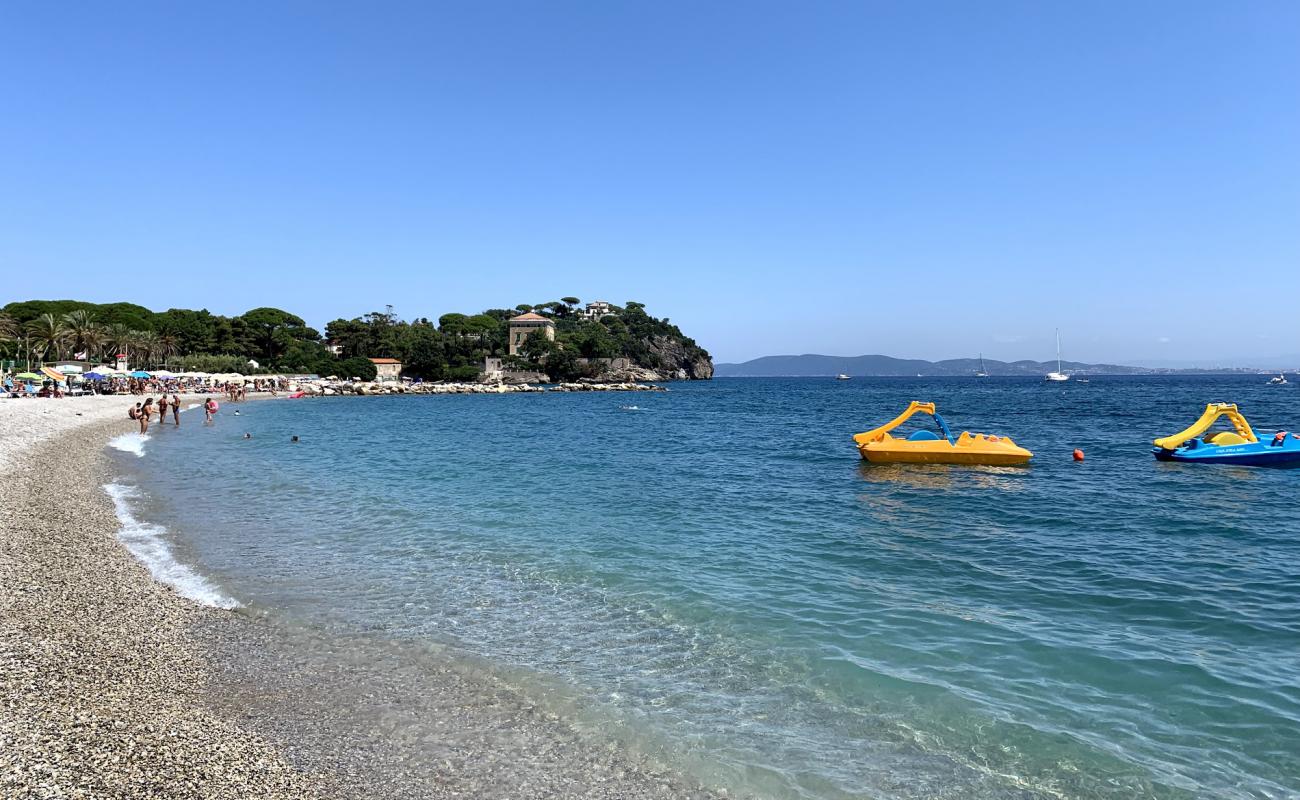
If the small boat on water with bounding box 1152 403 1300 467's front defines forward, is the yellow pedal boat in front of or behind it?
behind

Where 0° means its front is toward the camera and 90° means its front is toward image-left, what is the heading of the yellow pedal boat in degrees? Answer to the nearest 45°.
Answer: approximately 270°

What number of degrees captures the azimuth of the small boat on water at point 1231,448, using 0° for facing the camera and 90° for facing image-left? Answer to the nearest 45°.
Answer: approximately 270°

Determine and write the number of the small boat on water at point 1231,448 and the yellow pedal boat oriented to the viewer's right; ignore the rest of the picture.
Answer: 2

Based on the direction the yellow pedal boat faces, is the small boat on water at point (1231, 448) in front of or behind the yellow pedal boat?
in front
